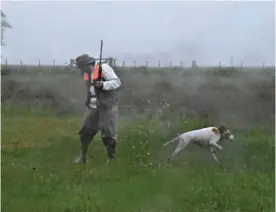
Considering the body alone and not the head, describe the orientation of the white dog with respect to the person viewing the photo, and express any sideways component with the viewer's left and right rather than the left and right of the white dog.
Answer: facing to the right of the viewer

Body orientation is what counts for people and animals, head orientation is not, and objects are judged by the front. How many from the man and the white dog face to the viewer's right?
1

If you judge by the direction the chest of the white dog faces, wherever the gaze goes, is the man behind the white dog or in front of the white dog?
behind

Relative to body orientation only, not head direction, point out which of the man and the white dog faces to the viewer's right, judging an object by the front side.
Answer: the white dog
